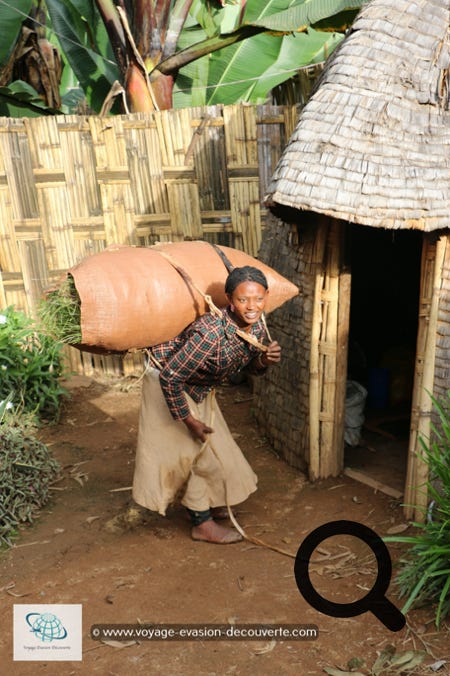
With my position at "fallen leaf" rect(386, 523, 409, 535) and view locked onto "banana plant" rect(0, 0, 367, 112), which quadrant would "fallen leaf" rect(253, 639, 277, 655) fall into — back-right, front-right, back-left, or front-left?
back-left

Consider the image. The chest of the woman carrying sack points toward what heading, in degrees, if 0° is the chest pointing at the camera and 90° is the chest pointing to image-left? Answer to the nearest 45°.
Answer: approximately 315°

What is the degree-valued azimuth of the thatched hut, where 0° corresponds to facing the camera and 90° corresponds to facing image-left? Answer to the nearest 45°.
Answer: approximately 45°

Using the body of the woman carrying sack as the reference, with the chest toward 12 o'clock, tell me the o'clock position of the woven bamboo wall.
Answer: The woven bamboo wall is roughly at 7 o'clock from the woman carrying sack.

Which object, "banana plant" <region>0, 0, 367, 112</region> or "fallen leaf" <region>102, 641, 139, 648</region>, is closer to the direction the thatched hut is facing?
the fallen leaf

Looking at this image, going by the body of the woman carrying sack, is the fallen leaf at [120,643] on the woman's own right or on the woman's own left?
on the woman's own right
